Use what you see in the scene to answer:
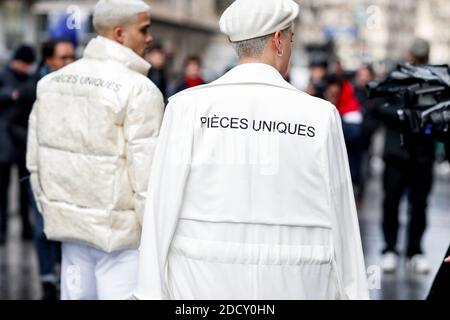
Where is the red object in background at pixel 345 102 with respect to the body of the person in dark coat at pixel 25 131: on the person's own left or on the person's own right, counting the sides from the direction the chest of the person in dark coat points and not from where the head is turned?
on the person's own left

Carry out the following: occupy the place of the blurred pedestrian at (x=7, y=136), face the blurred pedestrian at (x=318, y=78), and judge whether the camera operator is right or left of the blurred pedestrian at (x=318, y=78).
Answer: right

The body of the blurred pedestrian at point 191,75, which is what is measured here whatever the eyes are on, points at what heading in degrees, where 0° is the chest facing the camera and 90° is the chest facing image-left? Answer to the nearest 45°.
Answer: approximately 0°

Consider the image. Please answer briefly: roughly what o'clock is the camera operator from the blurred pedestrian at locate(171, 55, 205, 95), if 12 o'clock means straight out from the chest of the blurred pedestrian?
The camera operator is roughly at 11 o'clock from the blurred pedestrian.

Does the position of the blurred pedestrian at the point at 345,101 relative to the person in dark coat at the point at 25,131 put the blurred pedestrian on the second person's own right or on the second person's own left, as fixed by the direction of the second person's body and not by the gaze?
on the second person's own left

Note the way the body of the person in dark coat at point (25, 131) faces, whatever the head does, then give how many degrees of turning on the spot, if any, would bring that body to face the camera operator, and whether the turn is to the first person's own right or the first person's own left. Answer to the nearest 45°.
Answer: approximately 45° to the first person's own left

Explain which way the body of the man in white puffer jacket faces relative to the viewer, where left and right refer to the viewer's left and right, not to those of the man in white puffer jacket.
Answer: facing away from the viewer and to the right of the viewer
